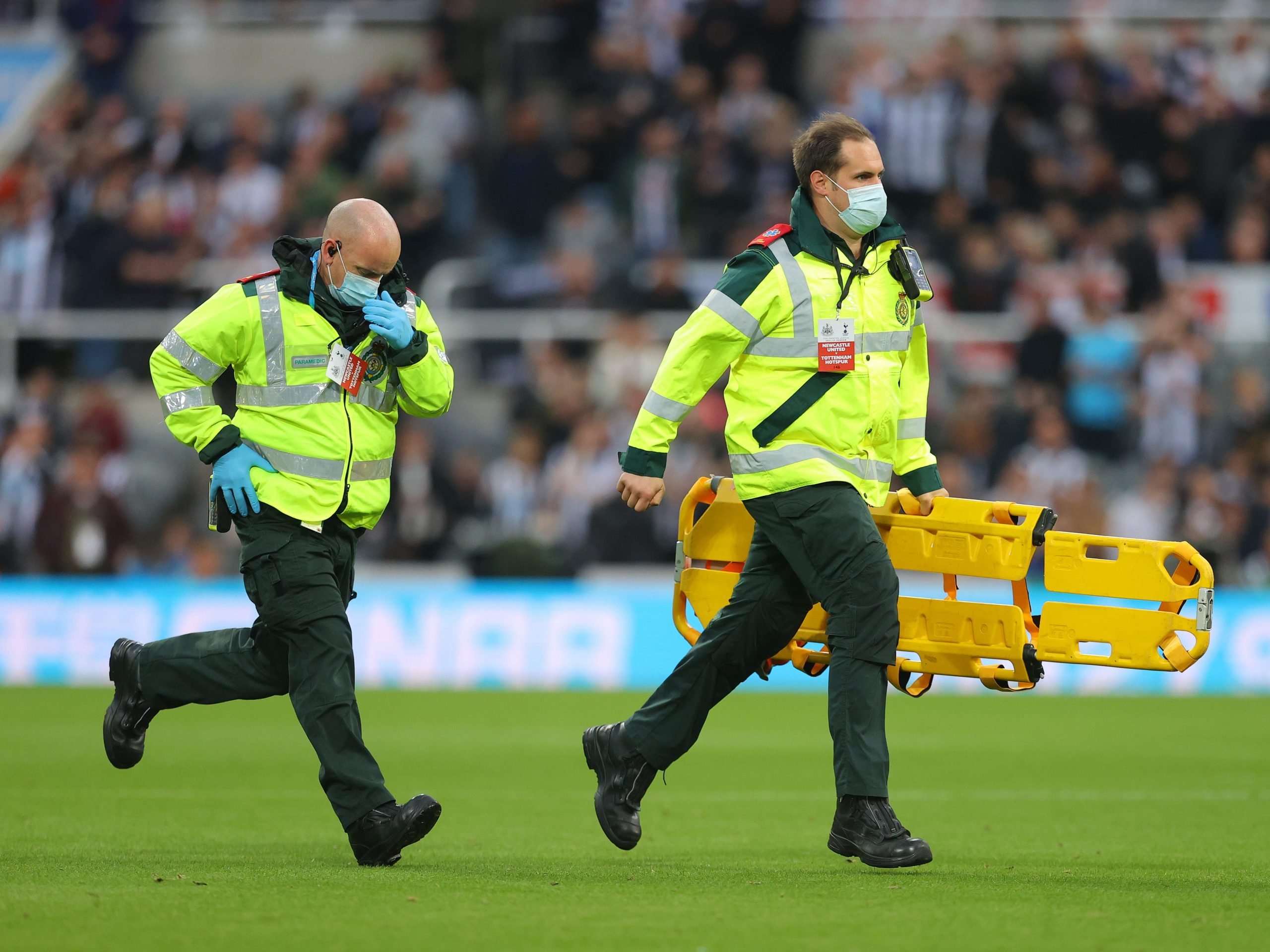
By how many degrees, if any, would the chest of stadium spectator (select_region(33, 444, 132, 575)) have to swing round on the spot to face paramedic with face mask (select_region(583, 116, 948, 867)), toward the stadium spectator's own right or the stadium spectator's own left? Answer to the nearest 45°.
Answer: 0° — they already face them

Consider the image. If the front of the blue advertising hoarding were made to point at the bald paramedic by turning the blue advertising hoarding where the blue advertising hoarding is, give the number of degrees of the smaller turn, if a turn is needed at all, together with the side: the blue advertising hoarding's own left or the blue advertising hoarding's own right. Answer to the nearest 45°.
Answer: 0° — it already faces them

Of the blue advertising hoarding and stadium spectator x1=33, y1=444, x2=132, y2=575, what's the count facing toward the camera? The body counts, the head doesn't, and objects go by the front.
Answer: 2
